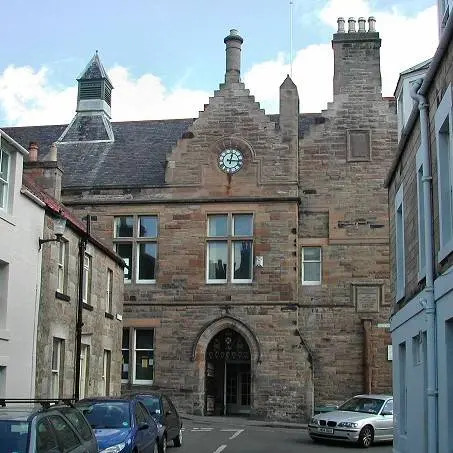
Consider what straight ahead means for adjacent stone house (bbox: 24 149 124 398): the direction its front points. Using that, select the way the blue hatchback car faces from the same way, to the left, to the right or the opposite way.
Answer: to the right

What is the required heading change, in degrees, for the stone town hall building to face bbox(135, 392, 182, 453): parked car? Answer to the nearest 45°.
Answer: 0° — it already faces it

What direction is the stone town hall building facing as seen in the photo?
toward the camera

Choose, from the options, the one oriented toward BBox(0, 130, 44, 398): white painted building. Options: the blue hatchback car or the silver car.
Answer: the silver car

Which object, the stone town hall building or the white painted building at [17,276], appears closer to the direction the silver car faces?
the white painted building

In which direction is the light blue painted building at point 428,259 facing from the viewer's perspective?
to the viewer's left

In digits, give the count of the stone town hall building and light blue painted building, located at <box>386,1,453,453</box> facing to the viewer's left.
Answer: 1

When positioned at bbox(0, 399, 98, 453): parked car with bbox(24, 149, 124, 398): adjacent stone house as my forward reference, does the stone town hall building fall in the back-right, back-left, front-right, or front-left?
front-right

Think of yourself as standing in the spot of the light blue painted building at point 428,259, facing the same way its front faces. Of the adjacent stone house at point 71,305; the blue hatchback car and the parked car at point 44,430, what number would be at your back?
0

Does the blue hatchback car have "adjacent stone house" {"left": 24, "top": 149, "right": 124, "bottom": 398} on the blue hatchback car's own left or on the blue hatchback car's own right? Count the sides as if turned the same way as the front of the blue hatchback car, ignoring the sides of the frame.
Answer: on the blue hatchback car's own right

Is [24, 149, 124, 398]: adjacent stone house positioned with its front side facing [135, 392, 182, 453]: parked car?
yes

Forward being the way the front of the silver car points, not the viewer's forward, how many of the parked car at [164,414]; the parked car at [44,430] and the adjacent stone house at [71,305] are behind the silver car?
0

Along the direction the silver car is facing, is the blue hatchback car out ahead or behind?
ahead

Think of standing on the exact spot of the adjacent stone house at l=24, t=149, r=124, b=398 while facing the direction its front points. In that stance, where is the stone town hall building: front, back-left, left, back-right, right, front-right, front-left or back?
left

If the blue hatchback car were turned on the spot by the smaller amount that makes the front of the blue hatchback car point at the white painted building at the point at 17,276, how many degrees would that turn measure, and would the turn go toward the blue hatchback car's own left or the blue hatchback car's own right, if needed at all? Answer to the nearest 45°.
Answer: approximately 90° to the blue hatchback car's own right

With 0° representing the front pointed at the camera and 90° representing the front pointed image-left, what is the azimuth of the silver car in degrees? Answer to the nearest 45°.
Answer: approximately 45°

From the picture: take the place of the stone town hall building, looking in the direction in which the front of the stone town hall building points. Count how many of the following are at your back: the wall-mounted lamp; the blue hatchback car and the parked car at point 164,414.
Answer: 0

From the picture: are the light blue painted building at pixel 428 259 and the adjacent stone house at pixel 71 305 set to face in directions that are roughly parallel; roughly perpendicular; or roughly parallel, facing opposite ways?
roughly parallel, facing opposite ways

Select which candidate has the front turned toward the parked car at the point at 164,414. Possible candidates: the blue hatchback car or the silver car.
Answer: the silver car

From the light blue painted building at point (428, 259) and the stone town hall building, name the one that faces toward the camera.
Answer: the stone town hall building

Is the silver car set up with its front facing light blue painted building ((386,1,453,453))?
no

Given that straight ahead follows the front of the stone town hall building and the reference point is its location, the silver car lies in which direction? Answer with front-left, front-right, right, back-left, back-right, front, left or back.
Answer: front
